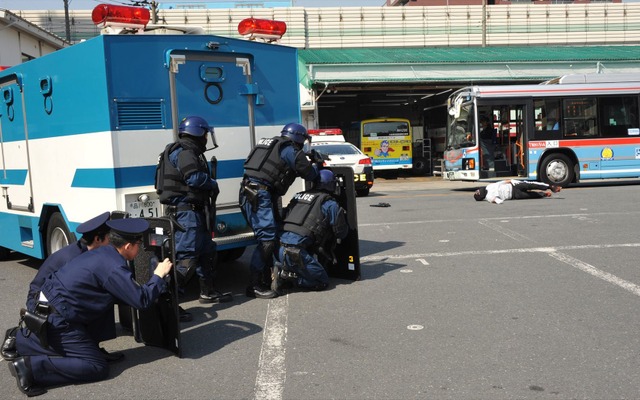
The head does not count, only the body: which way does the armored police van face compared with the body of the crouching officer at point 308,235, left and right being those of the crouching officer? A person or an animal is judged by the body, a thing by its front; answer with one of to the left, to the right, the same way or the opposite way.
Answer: to the left

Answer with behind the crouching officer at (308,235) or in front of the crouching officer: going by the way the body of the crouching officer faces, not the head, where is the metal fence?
in front

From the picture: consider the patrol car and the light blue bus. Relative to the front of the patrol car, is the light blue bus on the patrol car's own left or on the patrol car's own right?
on the patrol car's own right

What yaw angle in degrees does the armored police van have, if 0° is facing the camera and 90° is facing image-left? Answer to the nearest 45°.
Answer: approximately 135°

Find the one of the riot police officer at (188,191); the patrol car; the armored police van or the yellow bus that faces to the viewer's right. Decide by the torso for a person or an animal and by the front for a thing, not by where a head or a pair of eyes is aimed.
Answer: the riot police officer

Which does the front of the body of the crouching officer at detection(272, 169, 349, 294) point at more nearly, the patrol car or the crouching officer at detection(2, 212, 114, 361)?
the patrol car

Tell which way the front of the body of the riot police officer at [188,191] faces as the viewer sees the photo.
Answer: to the viewer's right

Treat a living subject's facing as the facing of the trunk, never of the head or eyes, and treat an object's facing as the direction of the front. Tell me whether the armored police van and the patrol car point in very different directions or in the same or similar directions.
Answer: same or similar directions

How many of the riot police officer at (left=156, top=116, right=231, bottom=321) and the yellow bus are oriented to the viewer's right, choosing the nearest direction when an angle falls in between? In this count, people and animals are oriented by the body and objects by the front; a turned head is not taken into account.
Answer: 1

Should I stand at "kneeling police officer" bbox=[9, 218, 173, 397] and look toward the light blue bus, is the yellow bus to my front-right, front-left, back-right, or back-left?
front-left
